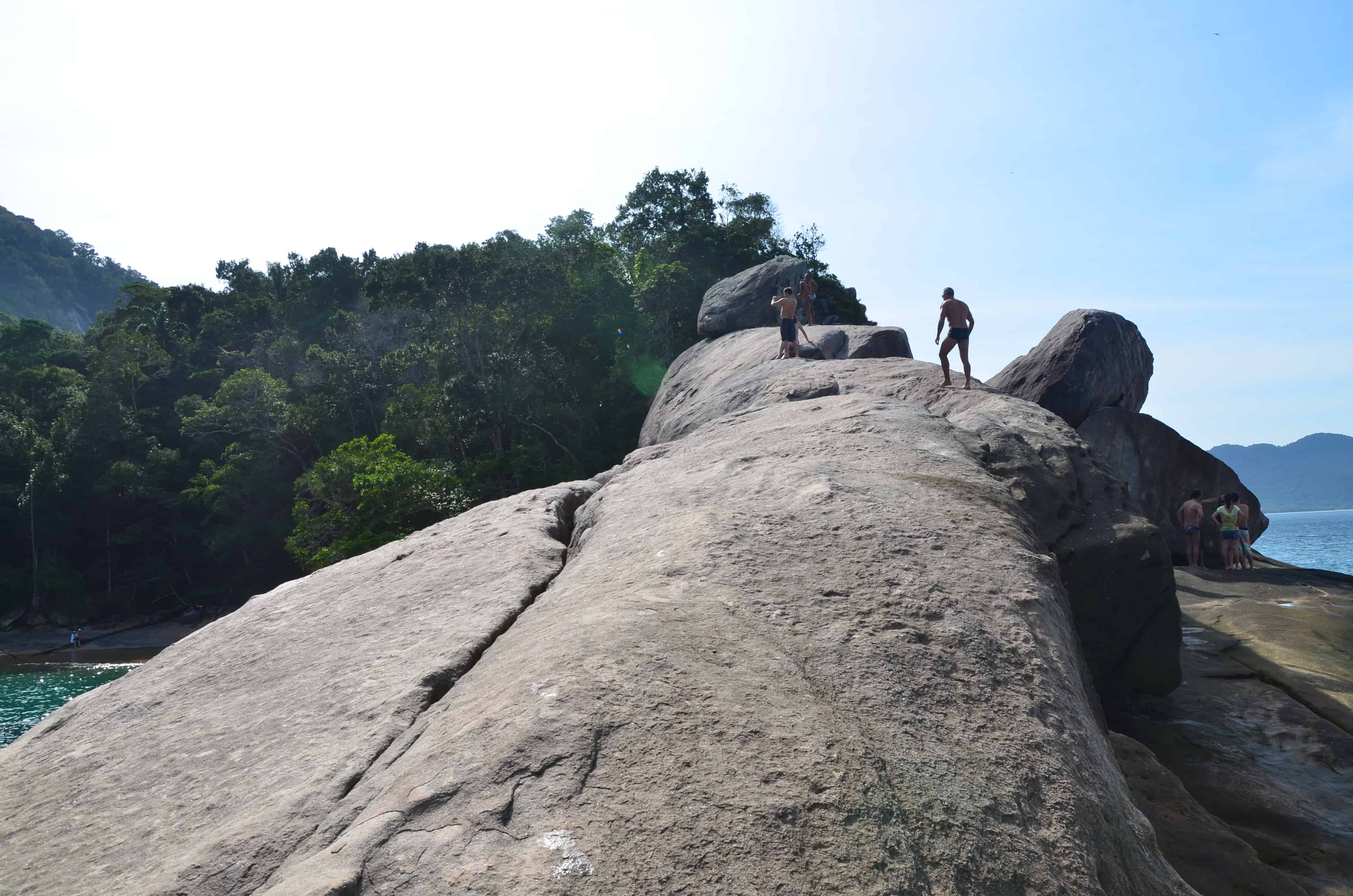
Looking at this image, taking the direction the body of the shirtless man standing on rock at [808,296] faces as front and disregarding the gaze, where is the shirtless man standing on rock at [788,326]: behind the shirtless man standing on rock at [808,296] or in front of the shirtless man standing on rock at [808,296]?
in front

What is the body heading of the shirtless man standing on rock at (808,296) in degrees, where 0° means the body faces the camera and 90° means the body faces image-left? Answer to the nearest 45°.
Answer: approximately 0°

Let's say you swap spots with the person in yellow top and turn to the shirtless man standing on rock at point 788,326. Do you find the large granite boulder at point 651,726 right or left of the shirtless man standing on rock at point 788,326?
left

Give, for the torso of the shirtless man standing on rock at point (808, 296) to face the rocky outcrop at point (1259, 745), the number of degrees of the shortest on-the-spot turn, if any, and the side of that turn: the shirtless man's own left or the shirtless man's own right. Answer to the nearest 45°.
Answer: approximately 45° to the shirtless man's own left

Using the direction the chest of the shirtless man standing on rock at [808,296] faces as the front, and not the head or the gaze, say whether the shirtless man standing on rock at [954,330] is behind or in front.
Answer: in front

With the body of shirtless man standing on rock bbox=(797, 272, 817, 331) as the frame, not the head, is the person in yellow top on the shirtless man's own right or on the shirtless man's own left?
on the shirtless man's own left

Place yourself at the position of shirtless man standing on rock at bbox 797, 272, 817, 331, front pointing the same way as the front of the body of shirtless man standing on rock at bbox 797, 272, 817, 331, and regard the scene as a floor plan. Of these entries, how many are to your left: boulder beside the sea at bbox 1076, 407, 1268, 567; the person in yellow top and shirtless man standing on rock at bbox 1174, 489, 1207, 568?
3

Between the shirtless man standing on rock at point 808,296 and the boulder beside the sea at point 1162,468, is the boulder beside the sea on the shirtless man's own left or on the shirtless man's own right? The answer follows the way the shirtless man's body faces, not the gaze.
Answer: on the shirtless man's own left

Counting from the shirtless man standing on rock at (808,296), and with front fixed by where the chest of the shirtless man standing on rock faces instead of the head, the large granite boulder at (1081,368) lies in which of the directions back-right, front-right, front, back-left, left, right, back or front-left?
left
